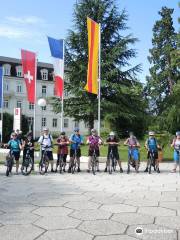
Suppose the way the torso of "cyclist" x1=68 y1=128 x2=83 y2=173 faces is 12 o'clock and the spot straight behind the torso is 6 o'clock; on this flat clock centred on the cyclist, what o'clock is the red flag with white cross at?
The red flag with white cross is roughly at 5 o'clock from the cyclist.

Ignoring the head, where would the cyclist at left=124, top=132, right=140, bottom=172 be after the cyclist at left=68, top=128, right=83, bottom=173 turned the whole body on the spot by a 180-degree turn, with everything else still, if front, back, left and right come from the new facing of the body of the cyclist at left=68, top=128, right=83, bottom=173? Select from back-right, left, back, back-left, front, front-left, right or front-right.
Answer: right

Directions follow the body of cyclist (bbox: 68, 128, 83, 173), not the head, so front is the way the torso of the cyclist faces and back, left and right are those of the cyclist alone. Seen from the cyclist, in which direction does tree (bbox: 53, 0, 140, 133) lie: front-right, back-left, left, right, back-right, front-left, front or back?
back

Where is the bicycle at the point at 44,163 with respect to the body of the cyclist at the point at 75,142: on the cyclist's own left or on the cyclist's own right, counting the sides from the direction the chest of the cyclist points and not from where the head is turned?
on the cyclist's own right

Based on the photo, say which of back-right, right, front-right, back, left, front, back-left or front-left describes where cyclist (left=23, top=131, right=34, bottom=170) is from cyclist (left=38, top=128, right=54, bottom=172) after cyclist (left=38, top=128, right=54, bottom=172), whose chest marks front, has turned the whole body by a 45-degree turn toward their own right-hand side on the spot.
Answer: front-right

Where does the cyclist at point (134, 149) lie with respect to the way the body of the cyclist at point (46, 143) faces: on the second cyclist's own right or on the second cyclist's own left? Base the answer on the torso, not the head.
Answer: on the second cyclist's own left

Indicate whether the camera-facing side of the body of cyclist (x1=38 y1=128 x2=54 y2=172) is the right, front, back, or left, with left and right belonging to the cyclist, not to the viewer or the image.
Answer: front

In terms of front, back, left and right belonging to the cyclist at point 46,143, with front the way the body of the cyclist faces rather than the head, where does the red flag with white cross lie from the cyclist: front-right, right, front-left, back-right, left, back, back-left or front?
back

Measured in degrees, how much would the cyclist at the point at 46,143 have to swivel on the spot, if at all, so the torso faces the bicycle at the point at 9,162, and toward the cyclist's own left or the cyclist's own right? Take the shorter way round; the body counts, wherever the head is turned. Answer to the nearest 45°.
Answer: approximately 45° to the cyclist's own right

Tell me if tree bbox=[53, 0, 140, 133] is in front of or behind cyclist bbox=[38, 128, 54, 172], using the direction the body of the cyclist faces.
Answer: behind

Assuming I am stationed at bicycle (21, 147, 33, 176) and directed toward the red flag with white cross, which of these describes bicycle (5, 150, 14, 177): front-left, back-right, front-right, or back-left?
back-left

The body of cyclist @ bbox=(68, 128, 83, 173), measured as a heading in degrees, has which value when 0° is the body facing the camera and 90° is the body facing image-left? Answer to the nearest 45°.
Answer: approximately 0°

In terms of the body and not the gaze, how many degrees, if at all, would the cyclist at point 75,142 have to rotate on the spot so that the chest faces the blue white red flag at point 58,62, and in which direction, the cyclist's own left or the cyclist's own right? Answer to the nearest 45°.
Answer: approximately 180°

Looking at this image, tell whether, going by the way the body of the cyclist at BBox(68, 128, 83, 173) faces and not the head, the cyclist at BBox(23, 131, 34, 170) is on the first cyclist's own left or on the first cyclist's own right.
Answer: on the first cyclist's own right

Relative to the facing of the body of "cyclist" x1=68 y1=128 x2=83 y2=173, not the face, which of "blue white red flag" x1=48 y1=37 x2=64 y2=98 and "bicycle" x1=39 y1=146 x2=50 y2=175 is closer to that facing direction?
the bicycle
